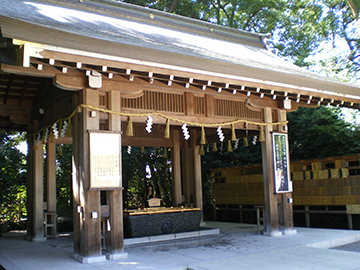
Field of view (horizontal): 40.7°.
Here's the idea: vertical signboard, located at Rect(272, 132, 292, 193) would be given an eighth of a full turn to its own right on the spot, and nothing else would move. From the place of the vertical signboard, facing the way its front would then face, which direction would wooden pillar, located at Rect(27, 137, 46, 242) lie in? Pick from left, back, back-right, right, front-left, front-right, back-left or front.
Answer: right

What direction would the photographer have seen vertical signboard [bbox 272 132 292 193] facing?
facing the viewer and to the right of the viewer

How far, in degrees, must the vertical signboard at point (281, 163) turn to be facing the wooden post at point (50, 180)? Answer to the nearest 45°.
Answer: approximately 135° to its right

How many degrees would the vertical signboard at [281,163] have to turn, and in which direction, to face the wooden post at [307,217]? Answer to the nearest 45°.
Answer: approximately 135° to its left
